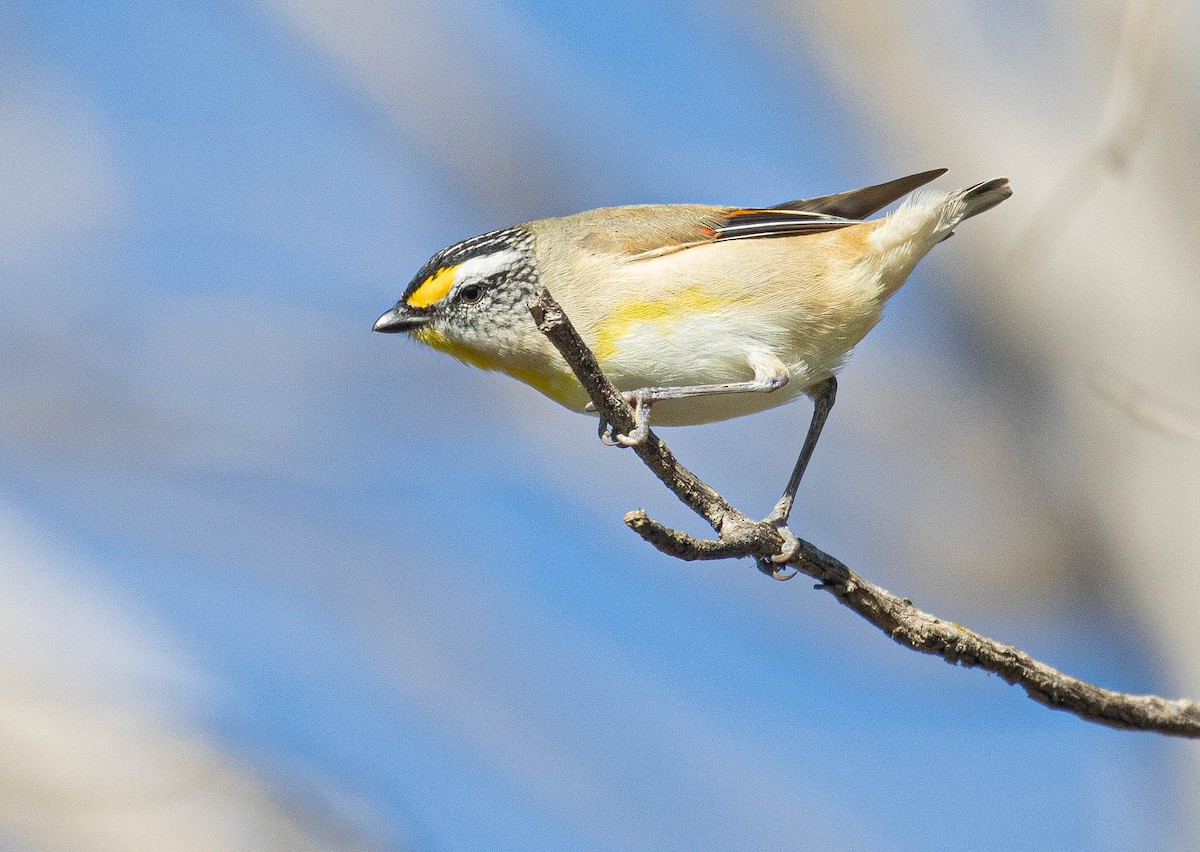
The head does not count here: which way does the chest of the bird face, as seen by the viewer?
to the viewer's left
